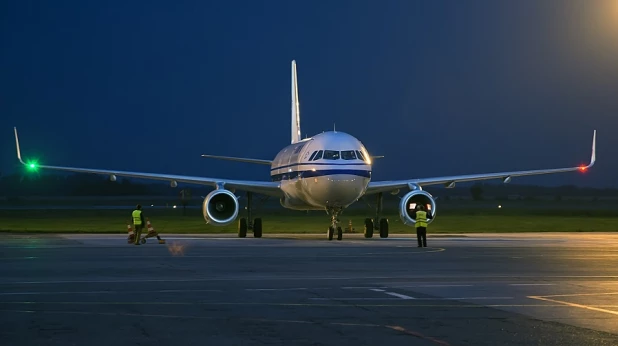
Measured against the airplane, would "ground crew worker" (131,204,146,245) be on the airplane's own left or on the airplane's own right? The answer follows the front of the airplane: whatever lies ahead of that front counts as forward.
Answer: on the airplane's own right

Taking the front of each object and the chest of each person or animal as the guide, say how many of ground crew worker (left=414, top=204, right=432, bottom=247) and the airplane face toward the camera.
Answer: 1

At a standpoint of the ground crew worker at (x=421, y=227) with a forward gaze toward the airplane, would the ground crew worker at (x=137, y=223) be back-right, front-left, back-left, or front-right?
front-left

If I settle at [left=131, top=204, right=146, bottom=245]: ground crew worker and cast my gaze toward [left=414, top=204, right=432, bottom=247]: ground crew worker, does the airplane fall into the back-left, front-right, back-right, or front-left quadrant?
front-left

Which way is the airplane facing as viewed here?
toward the camera

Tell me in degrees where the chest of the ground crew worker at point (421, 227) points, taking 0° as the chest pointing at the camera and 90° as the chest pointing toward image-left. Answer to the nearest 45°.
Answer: approximately 180°

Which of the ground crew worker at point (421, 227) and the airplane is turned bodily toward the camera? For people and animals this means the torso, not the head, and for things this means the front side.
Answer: the airplane

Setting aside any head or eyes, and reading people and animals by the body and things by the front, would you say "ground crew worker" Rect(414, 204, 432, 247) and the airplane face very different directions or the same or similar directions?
very different directions

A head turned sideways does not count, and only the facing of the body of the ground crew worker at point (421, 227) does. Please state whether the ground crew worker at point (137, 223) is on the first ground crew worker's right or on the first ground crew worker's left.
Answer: on the first ground crew worker's left

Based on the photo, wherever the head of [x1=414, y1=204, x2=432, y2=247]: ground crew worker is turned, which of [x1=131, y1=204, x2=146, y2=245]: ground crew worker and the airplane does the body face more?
the airplane

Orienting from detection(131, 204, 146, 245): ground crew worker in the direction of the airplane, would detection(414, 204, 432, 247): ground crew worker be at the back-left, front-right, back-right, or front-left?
front-right
